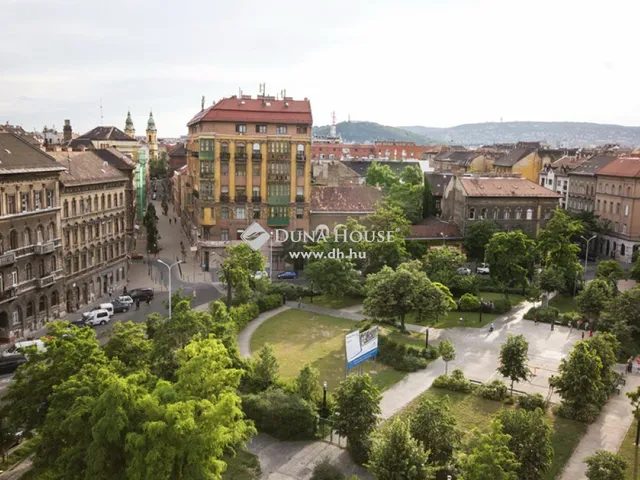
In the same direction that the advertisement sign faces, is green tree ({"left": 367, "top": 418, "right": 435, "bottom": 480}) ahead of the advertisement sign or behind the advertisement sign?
ahead

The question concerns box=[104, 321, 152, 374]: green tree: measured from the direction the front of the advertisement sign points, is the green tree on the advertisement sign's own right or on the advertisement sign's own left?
on the advertisement sign's own right

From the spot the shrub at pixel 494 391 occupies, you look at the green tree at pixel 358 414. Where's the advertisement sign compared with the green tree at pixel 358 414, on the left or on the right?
right

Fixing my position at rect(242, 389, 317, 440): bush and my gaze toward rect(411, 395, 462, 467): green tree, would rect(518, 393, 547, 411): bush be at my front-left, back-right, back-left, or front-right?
front-left

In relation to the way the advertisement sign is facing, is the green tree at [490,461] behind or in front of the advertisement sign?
in front

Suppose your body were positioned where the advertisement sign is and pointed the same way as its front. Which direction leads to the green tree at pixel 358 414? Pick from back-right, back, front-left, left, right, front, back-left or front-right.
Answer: front-right

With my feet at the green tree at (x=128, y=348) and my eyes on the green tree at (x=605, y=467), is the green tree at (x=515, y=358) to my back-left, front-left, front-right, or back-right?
front-left

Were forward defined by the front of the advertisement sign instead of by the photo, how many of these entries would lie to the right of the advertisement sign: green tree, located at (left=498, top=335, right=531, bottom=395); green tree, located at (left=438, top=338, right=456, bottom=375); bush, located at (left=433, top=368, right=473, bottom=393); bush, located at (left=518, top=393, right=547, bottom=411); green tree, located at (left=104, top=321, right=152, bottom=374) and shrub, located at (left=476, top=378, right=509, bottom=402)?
1

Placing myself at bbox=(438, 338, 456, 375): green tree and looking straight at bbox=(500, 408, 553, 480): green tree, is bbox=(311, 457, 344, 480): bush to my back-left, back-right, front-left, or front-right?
front-right

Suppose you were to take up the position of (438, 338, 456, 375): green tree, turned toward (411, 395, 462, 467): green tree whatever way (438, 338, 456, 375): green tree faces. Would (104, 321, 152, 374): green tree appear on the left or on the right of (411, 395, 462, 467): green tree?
right

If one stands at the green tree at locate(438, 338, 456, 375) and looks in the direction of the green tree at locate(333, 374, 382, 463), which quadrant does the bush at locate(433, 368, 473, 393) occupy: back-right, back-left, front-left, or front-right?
front-left

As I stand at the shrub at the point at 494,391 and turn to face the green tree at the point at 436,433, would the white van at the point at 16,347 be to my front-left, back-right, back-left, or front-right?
front-right
